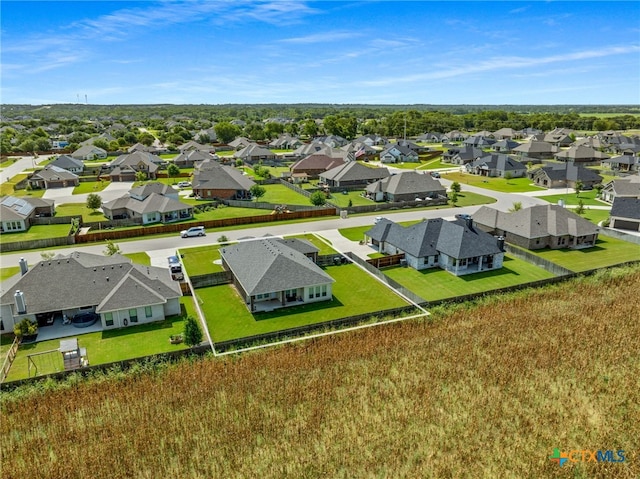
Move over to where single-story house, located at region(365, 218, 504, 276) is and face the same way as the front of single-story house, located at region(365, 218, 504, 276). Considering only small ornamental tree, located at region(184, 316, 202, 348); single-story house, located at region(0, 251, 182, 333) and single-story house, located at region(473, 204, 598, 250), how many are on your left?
2

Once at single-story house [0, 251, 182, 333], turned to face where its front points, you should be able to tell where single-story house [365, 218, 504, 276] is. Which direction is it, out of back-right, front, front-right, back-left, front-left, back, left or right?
right

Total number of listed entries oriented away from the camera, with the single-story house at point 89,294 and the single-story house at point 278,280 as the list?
2

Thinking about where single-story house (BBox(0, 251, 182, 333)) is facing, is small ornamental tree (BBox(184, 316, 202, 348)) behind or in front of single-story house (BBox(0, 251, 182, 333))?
behind

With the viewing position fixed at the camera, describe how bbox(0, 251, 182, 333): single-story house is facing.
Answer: facing away from the viewer

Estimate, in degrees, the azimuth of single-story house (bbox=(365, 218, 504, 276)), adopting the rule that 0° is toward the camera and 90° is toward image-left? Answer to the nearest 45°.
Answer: approximately 135°

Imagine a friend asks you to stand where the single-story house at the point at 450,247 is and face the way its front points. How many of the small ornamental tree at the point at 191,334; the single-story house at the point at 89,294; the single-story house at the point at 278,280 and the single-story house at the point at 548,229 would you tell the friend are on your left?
3

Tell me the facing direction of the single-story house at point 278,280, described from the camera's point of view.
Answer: facing away from the viewer

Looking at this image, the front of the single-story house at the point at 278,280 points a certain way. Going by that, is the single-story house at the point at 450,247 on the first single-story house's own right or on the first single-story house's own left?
on the first single-story house's own right

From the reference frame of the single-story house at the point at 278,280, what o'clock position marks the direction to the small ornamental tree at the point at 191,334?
The small ornamental tree is roughly at 7 o'clock from the single-story house.

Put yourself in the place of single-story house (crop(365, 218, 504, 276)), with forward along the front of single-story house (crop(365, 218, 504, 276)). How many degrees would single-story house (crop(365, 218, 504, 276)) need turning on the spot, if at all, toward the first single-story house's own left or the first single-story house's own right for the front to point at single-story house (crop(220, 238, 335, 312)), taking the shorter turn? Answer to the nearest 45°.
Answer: approximately 90° to the first single-story house's own left

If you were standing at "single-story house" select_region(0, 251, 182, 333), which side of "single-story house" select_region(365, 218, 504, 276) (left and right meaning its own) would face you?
left

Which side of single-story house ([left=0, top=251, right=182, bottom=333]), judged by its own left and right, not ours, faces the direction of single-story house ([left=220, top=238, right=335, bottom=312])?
right

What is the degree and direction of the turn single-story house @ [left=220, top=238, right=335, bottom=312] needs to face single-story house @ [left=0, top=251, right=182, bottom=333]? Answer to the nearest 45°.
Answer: approximately 90° to its left
